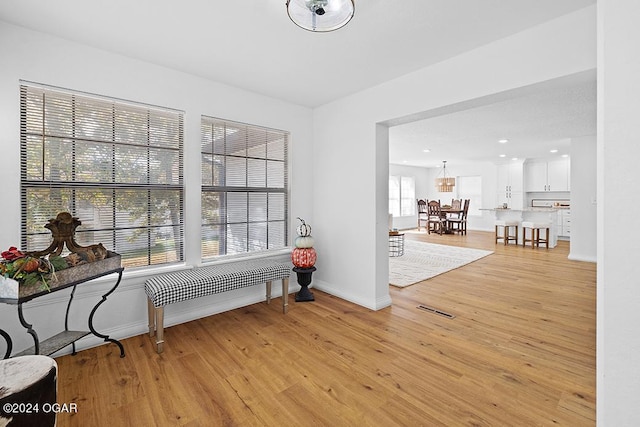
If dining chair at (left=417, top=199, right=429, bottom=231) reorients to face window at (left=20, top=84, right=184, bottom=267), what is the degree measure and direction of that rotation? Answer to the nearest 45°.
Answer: approximately 135° to its right

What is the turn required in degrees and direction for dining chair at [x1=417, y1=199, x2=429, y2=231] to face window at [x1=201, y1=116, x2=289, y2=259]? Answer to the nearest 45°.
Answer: approximately 135° to its right

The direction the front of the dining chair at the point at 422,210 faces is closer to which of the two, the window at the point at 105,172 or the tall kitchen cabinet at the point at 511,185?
the tall kitchen cabinet

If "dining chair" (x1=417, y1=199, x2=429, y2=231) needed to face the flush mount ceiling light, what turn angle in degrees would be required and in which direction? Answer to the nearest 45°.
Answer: approximately 135° to its right

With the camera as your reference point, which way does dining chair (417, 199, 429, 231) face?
facing away from the viewer and to the right of the viewer

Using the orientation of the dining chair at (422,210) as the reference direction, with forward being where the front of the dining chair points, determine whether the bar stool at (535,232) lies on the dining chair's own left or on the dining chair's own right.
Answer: on the dining chair's own right

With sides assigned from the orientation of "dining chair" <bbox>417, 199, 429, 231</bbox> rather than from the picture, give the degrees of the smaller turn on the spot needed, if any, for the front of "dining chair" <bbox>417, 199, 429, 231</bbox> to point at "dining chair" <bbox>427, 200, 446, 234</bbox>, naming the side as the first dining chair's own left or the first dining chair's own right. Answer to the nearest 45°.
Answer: approximately 90° to the first dining chair's own right

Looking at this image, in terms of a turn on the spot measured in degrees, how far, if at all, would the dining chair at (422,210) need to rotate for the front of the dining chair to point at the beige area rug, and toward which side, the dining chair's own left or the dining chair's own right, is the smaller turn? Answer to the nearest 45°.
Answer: approximately 135° to the dining chair's own right
